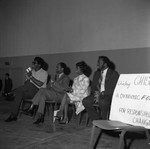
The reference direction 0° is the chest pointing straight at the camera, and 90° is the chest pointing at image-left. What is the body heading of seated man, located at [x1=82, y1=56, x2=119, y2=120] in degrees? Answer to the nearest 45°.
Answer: approximately 45°

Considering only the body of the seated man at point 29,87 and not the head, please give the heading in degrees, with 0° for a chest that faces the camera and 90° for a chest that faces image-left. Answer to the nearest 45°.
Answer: approximately 90°

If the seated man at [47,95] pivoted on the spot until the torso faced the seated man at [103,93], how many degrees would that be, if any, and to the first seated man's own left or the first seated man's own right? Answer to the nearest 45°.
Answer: approximately 90° to the first seated man's own left

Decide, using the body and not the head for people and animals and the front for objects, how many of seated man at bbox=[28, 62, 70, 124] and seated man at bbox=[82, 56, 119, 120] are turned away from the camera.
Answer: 0

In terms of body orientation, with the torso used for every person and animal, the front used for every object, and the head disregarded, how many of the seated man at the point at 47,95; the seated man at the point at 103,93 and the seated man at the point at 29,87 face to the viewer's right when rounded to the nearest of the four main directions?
0

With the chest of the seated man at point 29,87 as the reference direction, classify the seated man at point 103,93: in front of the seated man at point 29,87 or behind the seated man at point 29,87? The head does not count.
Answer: behind

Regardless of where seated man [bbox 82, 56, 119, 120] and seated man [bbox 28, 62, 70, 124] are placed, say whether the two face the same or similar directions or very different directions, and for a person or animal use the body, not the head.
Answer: same or similar directions

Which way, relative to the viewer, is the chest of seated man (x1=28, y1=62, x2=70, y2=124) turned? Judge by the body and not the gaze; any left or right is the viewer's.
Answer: facing the viewer and to the left of the viewer
